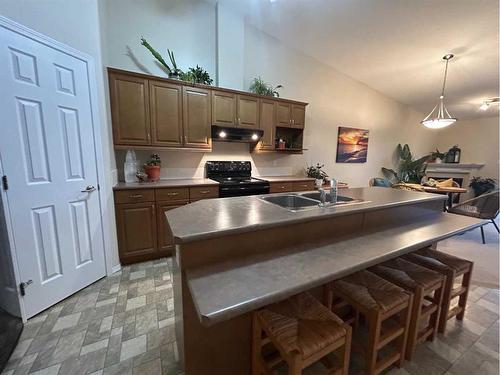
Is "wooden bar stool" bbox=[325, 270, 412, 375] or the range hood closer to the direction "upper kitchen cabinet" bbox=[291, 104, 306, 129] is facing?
the wooden bar stool

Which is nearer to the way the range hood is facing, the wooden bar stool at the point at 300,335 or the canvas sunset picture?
the wooden bar stool

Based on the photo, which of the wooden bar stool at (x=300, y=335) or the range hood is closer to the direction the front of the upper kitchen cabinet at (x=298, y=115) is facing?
the wooden bar stool

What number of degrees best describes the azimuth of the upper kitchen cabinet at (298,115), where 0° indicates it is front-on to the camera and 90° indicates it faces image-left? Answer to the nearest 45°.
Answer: approximately 315°

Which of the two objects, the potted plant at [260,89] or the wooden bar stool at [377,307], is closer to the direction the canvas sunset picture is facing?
the wooden bar stool

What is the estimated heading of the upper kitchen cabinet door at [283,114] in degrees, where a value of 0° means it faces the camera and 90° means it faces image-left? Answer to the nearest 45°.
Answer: approximately 315°

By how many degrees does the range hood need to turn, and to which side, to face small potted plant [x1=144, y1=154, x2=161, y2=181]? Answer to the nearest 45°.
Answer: approximately 135° to its right

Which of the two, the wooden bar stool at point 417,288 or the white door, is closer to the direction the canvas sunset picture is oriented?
the wooden bar stool
